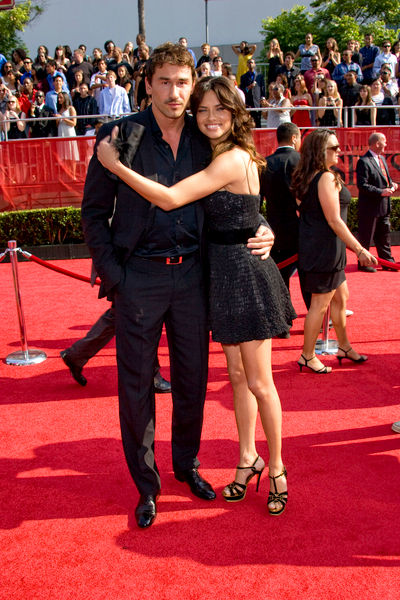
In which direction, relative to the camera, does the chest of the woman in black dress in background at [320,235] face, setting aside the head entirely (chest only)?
to the viewer's right

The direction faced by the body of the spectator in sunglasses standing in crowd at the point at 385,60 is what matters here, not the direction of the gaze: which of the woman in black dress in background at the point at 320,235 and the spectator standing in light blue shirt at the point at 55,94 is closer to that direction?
the woman in black dress in background

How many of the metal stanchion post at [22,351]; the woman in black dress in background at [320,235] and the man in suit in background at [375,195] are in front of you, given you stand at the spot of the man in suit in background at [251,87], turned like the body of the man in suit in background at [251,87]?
3

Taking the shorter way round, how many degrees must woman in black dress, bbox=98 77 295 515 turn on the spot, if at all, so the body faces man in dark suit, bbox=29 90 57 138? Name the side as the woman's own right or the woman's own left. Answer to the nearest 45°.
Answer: approximately 135° to the woman's own right

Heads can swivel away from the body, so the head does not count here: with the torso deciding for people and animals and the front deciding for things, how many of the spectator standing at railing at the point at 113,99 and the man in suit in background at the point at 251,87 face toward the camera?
2

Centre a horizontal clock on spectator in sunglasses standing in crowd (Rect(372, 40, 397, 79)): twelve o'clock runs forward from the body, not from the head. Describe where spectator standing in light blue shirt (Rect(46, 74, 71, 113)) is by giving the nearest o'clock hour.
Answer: spectator standing in light blue shirt (Rect(46, 74, 71, 113)) is roughly at 2 o'clock from spectator in sunglasses standing in crowd (Rect(372, 40, 397, 79)).

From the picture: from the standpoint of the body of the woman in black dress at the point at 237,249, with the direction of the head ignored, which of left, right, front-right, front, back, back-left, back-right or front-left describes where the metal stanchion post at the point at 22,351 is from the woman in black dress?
right

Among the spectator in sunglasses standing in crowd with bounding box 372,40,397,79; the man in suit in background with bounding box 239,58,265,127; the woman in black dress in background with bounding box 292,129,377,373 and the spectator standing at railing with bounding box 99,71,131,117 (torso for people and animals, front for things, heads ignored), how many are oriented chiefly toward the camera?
3

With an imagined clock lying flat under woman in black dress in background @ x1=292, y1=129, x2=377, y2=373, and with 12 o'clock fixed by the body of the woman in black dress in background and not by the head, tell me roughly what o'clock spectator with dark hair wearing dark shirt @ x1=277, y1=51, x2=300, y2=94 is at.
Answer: The spectator with dark hair wearing dark shirt is roughly at 9 o'clock from the woman in black dress in background.

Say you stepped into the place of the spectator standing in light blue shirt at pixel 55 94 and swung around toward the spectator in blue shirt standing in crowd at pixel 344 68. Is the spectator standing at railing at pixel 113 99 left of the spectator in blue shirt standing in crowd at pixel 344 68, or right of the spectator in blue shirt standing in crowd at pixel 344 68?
right

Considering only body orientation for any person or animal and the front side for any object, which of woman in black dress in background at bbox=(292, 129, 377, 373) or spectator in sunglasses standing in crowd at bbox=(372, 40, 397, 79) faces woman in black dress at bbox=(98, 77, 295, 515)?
the spectator in sunglasses standing in crowd

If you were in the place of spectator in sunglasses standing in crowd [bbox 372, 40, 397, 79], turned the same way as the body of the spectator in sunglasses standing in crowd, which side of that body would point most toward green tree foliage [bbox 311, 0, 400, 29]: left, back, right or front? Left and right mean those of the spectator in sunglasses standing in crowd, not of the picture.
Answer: back
